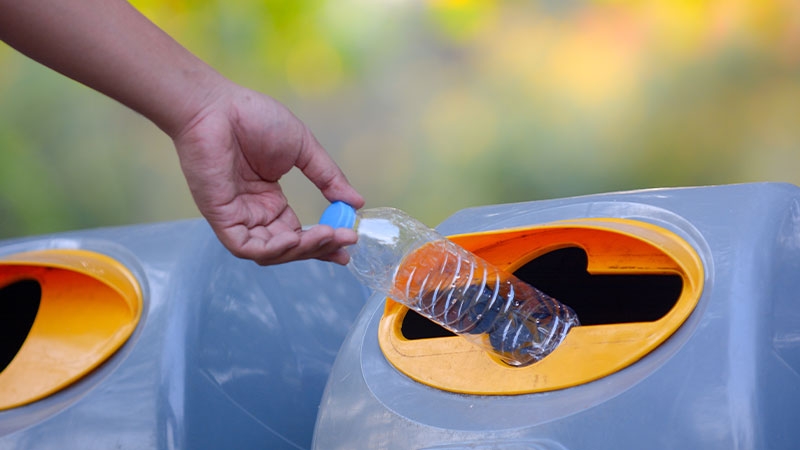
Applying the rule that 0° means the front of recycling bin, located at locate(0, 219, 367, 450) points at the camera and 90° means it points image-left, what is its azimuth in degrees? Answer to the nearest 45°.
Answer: approximately 45°

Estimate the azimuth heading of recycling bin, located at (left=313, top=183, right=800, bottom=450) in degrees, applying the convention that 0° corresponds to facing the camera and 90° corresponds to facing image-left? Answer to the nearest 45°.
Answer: approximately 45°

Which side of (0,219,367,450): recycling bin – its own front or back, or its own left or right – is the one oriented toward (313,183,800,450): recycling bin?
left
